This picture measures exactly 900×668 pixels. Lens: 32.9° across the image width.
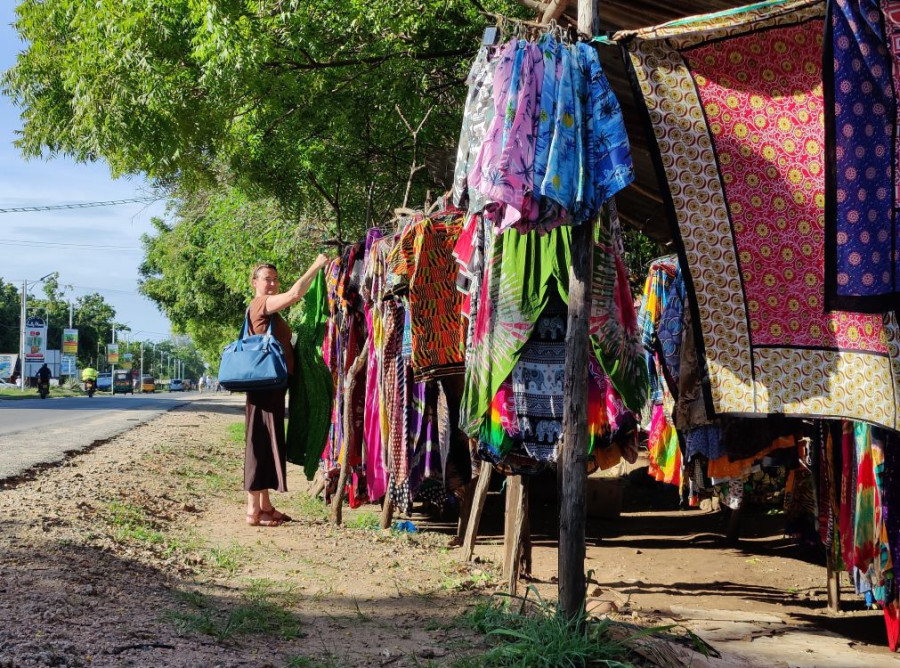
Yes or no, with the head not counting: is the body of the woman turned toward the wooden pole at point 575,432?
no

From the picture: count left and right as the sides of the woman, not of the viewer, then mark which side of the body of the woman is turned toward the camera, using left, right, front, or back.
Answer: right

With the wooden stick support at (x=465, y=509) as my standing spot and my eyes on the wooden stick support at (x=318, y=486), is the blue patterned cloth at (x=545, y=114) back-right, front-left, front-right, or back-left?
back-left

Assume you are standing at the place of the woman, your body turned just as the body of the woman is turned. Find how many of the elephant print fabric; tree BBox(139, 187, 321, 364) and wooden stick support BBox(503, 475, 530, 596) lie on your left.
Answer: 1

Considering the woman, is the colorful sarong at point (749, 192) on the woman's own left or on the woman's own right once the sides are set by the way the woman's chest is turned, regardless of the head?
on the woman's own right

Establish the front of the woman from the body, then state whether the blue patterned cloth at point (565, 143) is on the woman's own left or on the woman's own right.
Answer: on the woman's own right

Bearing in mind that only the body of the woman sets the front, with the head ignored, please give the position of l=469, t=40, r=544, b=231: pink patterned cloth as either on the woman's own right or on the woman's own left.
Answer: on the woman's own right

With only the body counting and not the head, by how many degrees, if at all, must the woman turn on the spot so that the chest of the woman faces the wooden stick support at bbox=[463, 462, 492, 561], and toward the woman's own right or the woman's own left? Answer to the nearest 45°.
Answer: approximately 45° to the woman's own right
